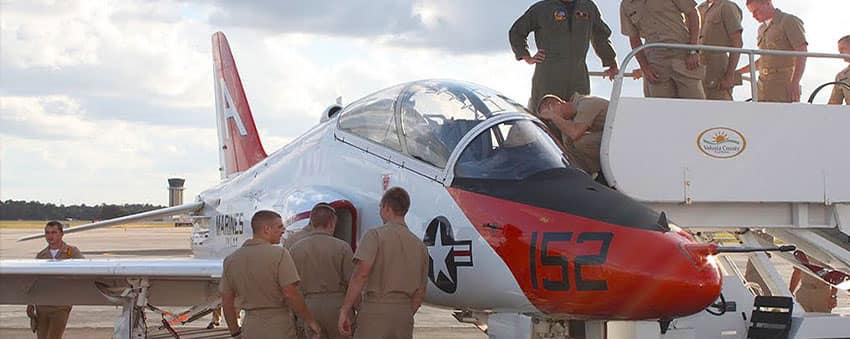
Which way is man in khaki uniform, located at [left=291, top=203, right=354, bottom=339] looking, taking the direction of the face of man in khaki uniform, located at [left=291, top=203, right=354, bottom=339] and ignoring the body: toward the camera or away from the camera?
away from the camera

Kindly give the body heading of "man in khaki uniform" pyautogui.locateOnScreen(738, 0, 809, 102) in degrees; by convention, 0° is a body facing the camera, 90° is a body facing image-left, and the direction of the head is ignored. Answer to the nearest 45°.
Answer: approximately 45°

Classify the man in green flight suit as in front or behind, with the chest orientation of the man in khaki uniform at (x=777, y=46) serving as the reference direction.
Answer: in front

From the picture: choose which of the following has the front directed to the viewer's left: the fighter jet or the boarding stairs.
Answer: the boarding stairs

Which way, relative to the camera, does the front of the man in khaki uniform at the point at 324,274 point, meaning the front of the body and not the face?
away from the camera

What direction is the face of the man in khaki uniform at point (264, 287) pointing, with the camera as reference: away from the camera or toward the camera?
away from the camera

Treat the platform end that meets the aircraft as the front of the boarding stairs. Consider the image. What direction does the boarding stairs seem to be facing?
to the viewer's left

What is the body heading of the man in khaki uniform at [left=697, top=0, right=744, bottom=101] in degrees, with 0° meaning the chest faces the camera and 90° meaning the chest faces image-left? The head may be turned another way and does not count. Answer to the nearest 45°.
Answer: approximately 45°

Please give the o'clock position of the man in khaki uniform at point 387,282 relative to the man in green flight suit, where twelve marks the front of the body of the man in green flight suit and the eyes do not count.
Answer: The man in khaki uniform is roughly at 1 o'clock from the man in green flight suit.

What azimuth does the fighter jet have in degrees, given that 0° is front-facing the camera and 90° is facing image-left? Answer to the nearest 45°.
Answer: approximately 315°
